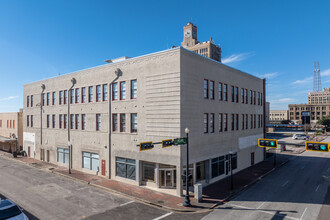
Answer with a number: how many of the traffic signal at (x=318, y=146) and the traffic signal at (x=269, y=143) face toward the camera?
2

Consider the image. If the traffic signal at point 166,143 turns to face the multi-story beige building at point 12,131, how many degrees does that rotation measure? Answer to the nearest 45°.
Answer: approximately 135° to its right

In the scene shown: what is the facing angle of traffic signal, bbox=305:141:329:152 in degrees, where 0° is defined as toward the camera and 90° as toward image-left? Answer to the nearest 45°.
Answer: approximately 0°

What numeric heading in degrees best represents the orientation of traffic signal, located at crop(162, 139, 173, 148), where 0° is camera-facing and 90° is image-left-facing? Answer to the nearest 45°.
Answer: approximately 0°

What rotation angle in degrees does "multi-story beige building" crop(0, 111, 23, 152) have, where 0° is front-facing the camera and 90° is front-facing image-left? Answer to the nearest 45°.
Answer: approximately 45°
